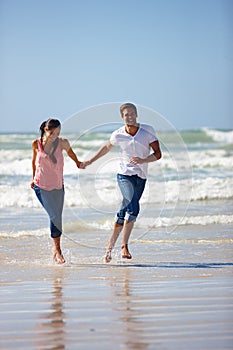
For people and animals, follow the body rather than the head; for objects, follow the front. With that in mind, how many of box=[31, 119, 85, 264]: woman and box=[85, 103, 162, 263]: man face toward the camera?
2

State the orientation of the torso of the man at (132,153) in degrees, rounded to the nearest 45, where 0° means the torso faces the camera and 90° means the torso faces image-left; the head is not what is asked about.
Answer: approximately 0°

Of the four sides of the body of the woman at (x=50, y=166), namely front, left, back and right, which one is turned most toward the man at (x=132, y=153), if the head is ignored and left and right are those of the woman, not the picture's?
left

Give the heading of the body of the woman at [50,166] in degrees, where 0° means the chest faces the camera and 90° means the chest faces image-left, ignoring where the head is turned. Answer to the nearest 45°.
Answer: approximately 0°

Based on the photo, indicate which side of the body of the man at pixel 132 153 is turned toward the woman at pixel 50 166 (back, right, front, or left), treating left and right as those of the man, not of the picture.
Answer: right
